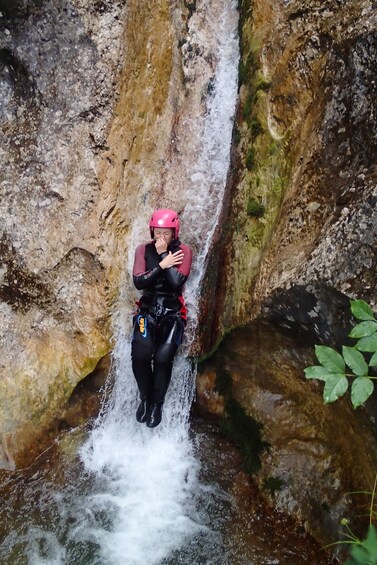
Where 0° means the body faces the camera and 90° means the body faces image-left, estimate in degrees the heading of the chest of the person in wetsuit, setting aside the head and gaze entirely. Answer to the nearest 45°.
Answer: approximately 0°
